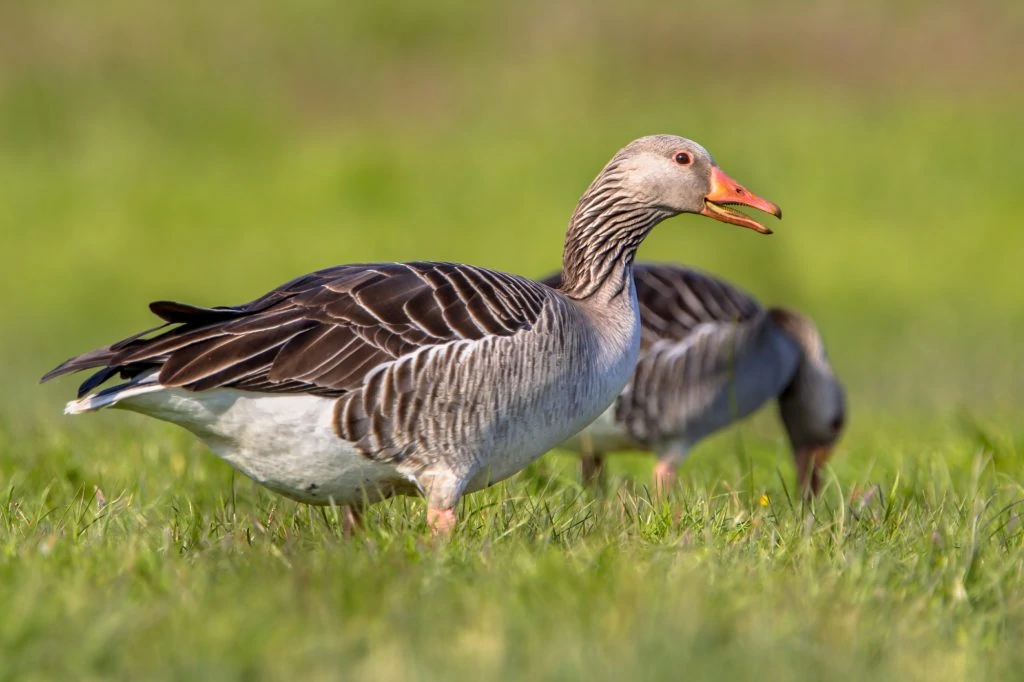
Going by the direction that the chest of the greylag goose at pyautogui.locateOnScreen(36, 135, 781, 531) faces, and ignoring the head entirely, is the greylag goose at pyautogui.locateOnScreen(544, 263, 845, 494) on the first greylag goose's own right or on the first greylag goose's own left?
on the first greylag goose's own left

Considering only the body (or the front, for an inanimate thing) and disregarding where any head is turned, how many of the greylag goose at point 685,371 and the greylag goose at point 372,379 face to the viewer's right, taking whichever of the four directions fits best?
2

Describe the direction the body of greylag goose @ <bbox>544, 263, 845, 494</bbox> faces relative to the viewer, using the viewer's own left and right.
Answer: facing to the right of the viewer

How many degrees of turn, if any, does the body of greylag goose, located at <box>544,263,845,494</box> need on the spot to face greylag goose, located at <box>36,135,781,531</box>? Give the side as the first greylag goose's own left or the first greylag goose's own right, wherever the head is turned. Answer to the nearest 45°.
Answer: approximately 90° to the first greylag goose's own right

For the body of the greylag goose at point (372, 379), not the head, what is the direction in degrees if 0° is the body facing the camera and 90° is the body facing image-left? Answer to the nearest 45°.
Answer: approximately 270°
